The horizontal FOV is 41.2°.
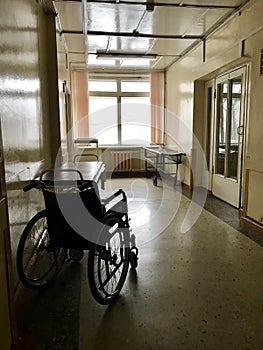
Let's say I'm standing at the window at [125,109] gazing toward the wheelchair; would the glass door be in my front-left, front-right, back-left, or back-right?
front-left

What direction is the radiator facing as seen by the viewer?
toward the camera

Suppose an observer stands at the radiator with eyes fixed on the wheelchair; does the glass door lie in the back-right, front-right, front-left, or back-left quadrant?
front-left

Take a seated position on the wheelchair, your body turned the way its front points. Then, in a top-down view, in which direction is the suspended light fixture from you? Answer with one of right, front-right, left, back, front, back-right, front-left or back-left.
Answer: front-left

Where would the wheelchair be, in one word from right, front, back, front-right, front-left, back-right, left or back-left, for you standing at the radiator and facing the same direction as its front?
front

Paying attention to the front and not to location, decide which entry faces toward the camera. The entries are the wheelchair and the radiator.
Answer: the radiator

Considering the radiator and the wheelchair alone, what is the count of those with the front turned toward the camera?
1

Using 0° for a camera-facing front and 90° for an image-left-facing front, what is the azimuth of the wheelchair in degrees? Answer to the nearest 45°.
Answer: approximately 225°

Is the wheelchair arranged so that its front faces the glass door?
yes

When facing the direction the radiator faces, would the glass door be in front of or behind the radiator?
in front

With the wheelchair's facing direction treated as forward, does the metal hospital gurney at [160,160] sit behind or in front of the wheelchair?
in front
